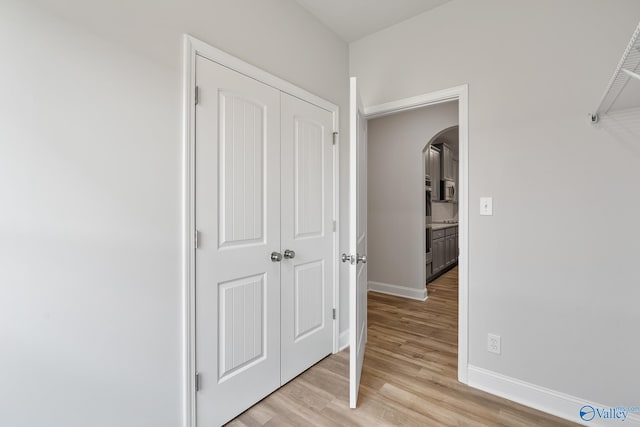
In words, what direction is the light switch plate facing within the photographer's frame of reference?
facing the viewer

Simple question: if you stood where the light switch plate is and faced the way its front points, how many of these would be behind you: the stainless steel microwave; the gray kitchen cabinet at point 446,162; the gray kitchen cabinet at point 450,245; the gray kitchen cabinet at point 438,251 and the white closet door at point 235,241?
4

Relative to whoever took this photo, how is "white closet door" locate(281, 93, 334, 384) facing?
facing the viewer and to the right of the viewer

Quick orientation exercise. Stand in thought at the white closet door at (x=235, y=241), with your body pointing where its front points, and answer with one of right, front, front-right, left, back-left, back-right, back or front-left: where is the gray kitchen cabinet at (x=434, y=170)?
left

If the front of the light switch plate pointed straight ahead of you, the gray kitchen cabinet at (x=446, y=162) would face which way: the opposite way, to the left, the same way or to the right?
to the left

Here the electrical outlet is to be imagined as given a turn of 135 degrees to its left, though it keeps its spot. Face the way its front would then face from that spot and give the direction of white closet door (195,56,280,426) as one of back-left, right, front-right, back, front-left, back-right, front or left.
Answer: back

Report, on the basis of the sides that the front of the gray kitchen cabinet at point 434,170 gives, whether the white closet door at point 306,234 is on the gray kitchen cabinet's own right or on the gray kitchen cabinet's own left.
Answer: on the gray kitchen cabinet's own right

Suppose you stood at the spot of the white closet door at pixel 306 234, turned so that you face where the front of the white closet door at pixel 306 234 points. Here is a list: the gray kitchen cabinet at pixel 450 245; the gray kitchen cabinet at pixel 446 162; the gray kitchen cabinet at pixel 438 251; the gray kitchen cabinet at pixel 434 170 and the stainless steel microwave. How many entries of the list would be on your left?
5

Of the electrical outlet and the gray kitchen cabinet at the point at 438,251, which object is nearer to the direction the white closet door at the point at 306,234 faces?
the electrical outlet

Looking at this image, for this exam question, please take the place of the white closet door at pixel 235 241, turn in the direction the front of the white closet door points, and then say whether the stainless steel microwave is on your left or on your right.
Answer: on your left

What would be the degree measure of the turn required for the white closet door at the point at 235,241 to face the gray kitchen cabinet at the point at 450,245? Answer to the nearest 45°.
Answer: approximately 90° to its left
